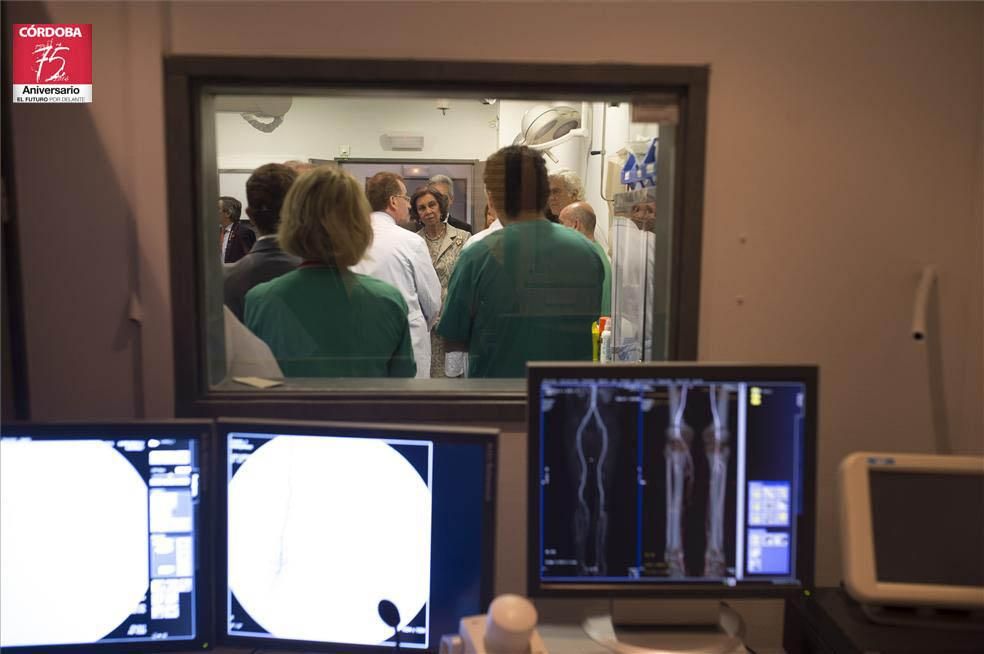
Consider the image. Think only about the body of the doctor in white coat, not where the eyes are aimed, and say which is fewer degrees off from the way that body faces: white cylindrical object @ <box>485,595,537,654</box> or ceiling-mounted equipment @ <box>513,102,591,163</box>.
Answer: the ceiling-mounted equipment

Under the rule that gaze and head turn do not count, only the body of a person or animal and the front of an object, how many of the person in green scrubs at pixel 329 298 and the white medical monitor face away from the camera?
1

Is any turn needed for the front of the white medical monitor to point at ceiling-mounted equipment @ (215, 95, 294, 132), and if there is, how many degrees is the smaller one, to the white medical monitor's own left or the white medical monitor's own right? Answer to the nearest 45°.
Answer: approximately 90° to the white medical monitor's own right

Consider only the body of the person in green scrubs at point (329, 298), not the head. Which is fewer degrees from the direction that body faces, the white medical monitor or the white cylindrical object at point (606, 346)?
the white cylindrical object

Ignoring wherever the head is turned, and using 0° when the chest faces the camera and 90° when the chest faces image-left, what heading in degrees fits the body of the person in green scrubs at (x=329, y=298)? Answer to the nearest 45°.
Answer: approximately 180°

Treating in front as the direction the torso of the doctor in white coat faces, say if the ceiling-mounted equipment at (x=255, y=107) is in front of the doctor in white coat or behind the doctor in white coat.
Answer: behind

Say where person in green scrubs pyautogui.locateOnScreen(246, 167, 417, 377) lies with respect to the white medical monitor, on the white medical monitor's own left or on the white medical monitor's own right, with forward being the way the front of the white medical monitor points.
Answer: on the white medical monitor's own right

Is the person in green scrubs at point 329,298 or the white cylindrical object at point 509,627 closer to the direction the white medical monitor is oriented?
the white cylindrical object

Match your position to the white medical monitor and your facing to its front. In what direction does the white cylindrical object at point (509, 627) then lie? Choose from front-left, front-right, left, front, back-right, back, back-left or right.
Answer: front-right

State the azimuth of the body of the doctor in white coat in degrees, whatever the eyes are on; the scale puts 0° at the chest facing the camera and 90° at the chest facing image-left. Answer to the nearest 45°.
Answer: approximately 225°

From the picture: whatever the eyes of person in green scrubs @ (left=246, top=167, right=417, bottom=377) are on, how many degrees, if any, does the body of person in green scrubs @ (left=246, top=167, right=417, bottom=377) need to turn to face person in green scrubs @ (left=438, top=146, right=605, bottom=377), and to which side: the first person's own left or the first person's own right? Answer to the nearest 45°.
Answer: approximately 90° to the first person's own right

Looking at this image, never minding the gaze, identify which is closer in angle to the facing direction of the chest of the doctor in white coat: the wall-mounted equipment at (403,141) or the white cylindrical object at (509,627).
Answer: the wall-mounted equipment

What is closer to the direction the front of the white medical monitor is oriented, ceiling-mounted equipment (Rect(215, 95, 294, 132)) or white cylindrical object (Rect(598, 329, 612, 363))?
the ceiling-mounted equipment

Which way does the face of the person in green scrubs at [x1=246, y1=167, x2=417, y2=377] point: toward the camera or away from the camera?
away from the camera

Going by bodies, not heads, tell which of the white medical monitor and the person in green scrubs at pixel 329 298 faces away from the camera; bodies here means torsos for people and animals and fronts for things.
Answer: the person in green scrubs

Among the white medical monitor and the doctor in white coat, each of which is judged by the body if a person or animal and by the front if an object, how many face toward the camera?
1
